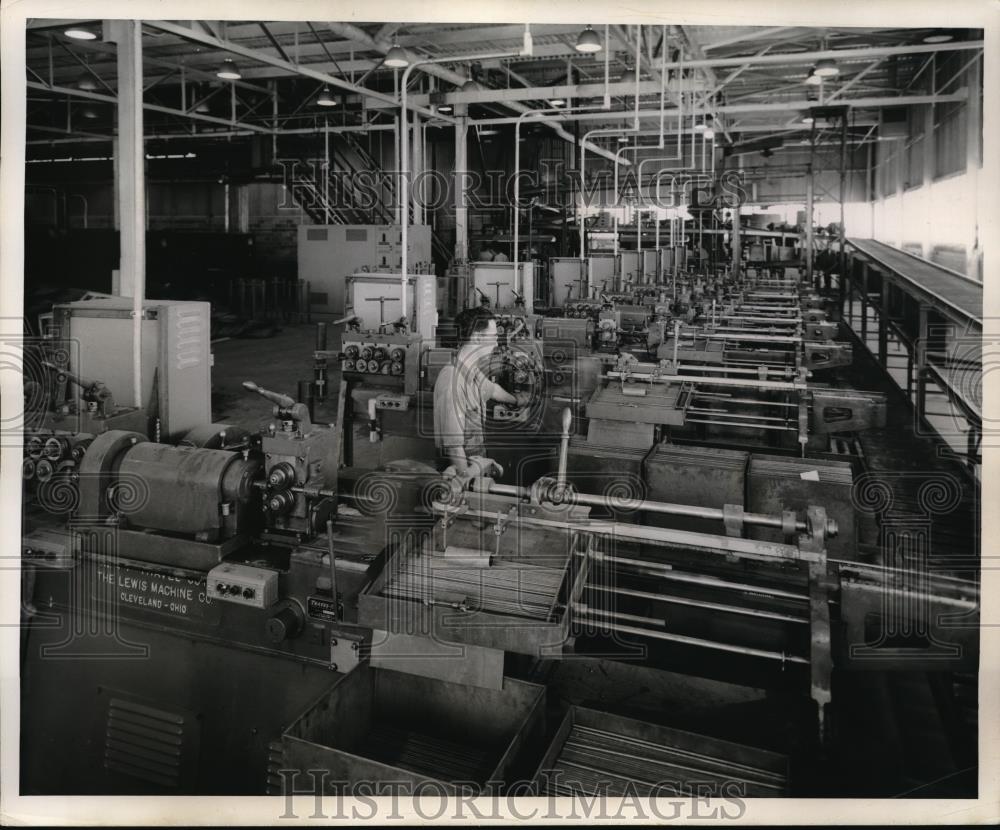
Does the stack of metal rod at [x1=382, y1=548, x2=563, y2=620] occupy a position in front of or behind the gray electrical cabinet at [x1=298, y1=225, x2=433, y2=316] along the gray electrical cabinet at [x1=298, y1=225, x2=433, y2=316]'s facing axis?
in front

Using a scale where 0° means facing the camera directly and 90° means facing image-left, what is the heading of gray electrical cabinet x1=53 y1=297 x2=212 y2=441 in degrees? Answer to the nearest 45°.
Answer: approximately 45°

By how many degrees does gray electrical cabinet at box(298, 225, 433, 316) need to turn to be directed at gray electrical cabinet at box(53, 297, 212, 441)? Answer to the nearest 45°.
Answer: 0° — it already faces it

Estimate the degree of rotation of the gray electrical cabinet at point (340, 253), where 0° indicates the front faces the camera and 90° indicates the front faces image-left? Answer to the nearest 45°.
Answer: approximately 0°

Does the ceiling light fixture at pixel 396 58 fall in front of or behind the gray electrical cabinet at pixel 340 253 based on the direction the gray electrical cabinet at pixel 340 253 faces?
in front

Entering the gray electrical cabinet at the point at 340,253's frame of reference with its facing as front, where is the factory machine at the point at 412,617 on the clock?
The factory machine is roughly at 12 o'clock from the gray electrical cabinet.

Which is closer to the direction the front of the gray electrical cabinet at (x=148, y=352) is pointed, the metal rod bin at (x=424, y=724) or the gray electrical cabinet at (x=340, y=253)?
the metal rod bin

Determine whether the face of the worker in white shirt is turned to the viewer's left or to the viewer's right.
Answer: to the viewer's right

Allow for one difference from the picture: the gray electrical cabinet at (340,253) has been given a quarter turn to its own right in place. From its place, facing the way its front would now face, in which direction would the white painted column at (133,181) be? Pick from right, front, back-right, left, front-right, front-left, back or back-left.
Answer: left

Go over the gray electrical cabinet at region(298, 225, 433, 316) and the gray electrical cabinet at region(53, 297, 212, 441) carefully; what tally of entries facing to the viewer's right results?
0

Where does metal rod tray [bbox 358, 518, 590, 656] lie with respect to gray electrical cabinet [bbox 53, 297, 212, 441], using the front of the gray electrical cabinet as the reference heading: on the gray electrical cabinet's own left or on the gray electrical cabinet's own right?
on the gray electrical cabinet's own left
